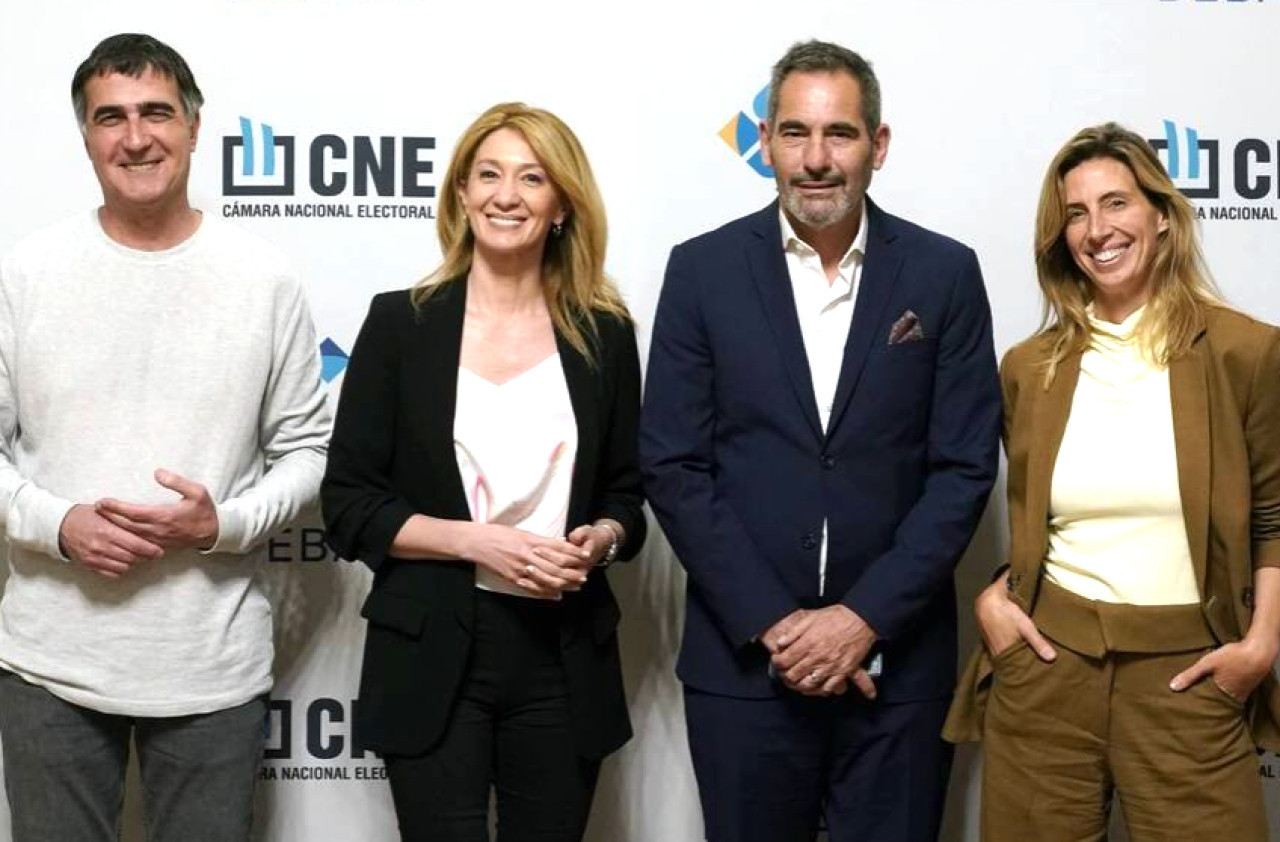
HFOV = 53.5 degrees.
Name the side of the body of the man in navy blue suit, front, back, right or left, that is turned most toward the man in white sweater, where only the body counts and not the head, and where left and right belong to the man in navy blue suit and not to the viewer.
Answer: right

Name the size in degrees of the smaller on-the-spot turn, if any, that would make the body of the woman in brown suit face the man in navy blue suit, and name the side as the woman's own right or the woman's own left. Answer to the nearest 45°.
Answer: approximately 90° to the woman's own right

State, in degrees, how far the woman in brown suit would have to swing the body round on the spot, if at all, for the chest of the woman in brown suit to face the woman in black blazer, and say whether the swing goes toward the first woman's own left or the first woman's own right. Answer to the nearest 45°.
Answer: approximately 90° to the first woman's own right

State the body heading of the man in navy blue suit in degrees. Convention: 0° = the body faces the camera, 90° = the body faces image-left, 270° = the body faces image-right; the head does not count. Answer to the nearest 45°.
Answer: approximately 0°

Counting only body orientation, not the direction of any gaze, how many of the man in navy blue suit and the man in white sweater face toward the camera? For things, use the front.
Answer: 2

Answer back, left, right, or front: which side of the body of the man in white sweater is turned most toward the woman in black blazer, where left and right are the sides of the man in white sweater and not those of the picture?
left

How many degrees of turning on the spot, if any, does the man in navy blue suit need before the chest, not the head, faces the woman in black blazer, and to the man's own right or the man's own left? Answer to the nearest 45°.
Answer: approximately 90° to the man's own right

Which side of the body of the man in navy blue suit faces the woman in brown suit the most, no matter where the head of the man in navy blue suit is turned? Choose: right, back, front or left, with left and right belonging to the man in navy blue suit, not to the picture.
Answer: left
